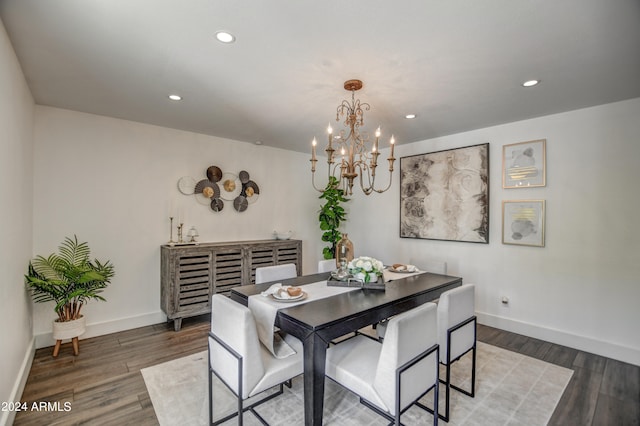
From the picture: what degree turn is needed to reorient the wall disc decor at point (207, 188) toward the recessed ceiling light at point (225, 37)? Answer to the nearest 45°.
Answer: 0° — it already faces it

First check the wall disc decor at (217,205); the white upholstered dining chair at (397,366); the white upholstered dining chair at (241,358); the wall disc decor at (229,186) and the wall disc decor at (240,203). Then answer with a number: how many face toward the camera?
3

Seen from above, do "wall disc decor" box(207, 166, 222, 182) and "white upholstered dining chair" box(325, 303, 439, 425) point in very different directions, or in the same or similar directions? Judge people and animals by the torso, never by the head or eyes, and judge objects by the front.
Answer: very different directions

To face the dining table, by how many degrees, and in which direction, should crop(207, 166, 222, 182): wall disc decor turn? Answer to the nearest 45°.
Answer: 0° — it already faces it

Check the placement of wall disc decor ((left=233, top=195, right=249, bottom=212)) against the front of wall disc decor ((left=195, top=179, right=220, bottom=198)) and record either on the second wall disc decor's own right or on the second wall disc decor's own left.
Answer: on the second wall disc decor's own left

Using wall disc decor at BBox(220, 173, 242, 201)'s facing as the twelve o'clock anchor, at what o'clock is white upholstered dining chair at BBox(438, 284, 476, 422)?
The white upholstered dining chair is roughly at 11 o'clock from the wall disc decor.

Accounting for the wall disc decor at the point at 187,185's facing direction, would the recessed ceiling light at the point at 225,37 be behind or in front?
in front

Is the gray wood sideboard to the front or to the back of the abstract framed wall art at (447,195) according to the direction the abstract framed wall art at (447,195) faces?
to the front

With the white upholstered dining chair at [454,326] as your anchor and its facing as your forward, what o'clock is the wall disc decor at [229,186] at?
The wall disc decor is roughly at 11 o'clock from the white upholstered dining chair.

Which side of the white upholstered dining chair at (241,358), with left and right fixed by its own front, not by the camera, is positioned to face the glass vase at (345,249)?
front

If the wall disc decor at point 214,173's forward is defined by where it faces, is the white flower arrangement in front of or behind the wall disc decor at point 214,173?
in front

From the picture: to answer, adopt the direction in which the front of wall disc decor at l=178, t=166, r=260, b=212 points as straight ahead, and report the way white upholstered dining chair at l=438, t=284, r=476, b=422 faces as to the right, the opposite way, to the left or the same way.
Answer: the opposite way

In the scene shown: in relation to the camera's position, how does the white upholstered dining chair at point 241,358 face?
facing away from the viewer and to the right of the viewer

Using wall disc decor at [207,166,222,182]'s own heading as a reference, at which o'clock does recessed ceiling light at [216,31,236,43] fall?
The recessed ceiling light is roughly at 12 o'clock from the wall disc decor.

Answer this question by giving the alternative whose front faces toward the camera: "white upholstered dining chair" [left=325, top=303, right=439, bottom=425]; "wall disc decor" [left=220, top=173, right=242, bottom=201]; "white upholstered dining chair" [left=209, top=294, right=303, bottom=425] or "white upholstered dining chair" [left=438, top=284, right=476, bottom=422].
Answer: the wall disc decor
